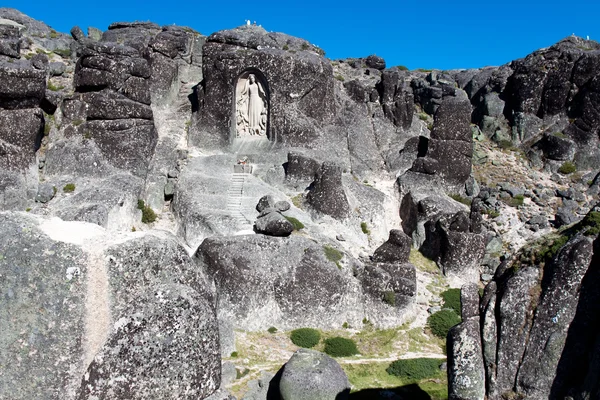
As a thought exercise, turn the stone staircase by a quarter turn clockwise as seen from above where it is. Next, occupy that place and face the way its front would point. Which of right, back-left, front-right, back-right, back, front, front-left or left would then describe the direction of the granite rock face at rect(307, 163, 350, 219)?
back

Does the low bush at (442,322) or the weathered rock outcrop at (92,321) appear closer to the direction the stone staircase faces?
the weathered rock outcrop

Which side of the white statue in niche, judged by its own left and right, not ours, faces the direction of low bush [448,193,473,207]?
left

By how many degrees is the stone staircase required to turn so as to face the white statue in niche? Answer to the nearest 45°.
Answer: approximately 180°

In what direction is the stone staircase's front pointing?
toward the camera

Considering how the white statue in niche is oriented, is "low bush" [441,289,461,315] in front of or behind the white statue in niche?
in front

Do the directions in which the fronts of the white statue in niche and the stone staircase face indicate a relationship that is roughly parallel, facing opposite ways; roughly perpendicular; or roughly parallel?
roughly parallel

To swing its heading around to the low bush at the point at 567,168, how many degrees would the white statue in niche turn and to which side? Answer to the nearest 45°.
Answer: approximately 90° to its left

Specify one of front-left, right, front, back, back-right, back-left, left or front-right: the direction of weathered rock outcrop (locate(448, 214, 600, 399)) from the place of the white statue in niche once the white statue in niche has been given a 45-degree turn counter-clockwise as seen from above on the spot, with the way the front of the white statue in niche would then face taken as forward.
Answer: front-right

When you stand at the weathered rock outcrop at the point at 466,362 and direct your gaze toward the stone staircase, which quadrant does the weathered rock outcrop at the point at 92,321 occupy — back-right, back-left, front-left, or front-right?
front-left

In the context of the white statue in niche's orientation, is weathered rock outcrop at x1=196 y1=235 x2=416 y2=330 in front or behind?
in front

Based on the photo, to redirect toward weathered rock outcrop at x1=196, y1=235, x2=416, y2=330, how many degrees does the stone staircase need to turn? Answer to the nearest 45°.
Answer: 0° — it already faces it

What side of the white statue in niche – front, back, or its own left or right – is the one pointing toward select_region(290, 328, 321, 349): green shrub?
front

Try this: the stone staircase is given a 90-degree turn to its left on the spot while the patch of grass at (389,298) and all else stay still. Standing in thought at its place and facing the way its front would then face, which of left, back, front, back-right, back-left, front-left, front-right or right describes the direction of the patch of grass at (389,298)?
front-right

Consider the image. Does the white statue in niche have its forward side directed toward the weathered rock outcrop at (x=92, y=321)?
yes

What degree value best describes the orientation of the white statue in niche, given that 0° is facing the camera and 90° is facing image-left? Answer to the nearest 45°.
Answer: approximately 0°

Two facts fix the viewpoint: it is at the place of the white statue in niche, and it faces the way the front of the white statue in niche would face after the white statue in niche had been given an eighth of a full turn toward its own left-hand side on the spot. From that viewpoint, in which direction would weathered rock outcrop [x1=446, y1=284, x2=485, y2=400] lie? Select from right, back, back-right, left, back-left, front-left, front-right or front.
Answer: front-right

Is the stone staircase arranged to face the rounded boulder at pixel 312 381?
yes

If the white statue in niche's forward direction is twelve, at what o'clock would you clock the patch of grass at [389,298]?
The patch of grass is roughly at 11 o'clock from the white statue in niche.

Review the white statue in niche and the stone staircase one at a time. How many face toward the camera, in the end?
2
